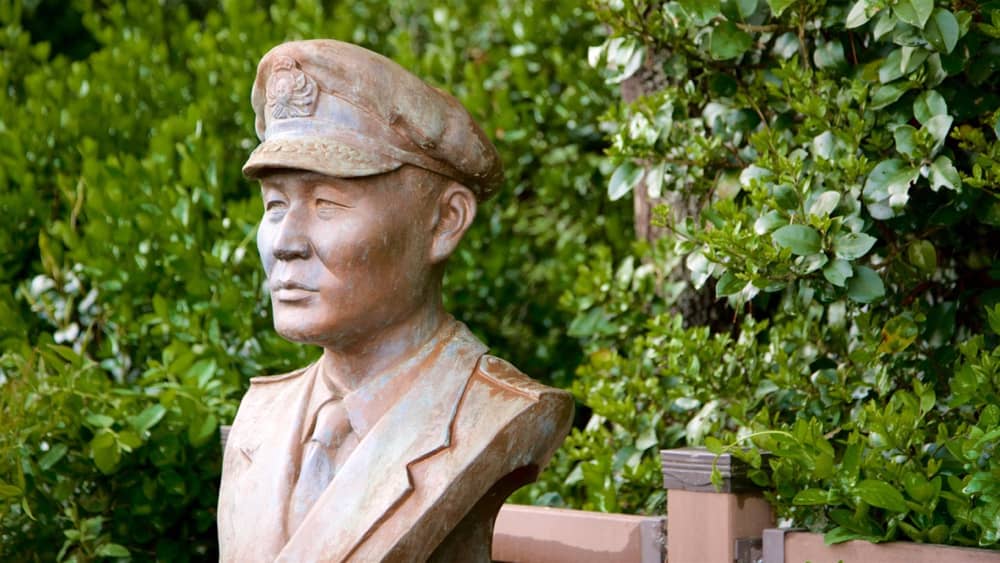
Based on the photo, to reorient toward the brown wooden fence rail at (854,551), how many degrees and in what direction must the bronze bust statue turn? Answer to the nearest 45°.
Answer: approximately 135° to its left

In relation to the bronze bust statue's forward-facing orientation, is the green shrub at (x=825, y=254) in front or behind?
behind

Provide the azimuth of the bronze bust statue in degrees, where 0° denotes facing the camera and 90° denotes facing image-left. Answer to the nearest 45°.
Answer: approximately 45°

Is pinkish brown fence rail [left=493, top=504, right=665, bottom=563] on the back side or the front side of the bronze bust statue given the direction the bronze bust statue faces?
on the back side

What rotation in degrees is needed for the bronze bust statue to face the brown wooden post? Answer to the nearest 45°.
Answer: approximately 135° to its left
